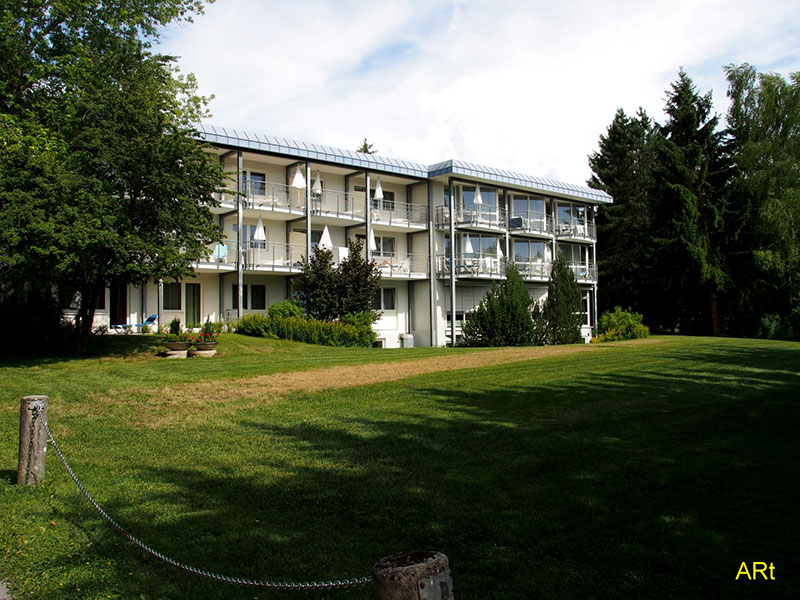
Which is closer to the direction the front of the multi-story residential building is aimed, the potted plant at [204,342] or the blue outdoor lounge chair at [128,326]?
the potted plant

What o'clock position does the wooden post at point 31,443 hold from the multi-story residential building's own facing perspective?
The wooden post is roughly at 2 o'clock from the multi-story residential building.

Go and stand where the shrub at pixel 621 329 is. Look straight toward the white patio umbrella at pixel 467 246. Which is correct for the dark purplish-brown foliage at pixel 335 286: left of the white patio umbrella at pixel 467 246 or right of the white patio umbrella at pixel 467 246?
left

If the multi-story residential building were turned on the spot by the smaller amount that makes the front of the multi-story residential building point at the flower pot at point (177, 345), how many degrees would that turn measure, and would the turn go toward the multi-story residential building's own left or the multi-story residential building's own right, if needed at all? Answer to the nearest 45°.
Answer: approximately 90° to the multi-story residential building's own right

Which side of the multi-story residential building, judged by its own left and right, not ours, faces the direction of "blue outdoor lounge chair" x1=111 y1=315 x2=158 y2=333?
right

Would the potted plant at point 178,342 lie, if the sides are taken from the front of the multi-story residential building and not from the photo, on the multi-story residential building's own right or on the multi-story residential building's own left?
on the multi-story residential building's own right
